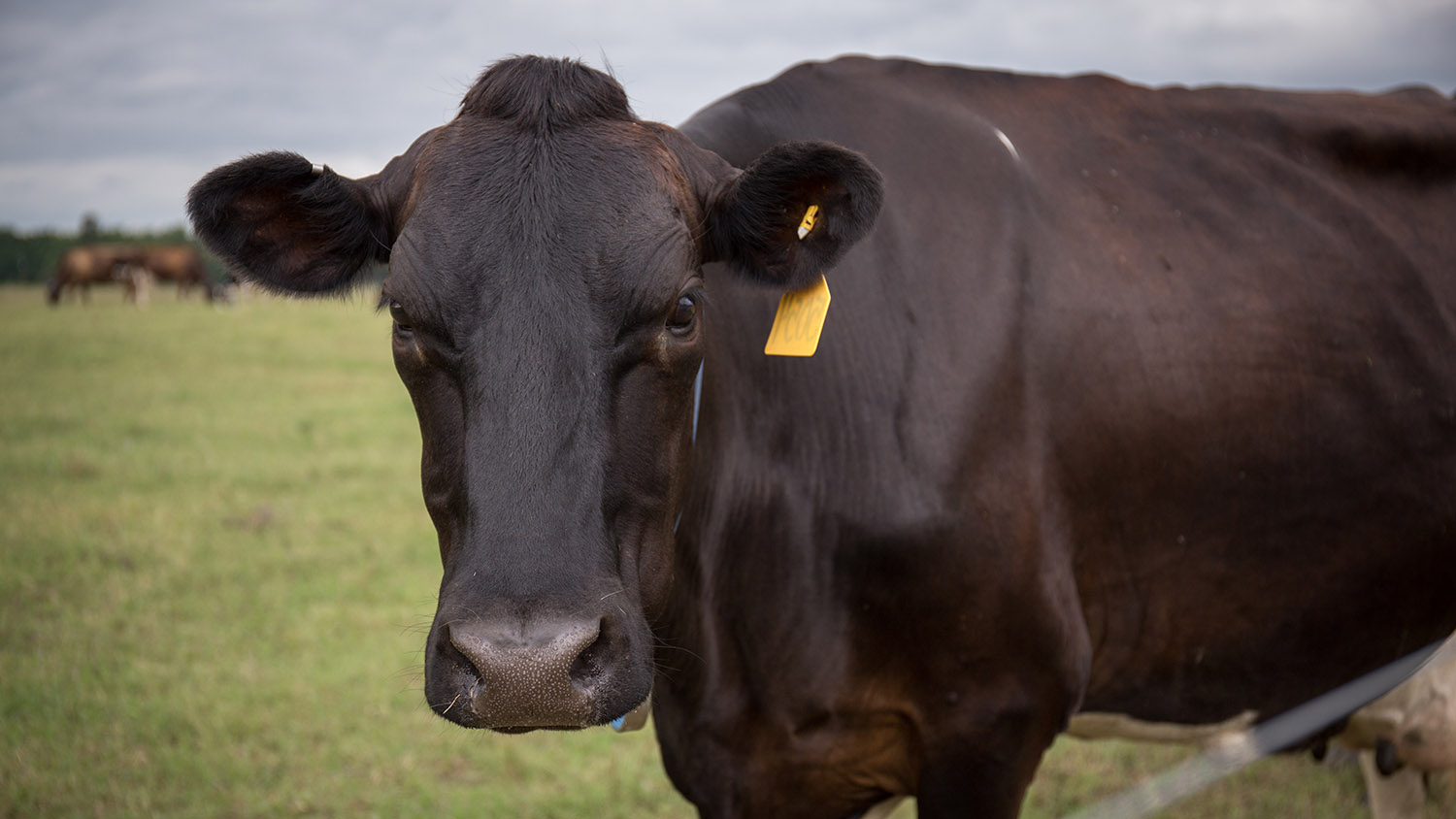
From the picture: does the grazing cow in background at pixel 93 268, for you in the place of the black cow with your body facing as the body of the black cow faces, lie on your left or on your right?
on your right

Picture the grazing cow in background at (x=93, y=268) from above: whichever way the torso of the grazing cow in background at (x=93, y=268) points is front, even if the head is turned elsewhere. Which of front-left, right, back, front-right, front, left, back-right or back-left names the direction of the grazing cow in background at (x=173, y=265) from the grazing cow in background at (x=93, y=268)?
back-right

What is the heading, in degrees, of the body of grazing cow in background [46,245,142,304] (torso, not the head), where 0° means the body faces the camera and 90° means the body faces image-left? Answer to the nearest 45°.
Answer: approximately 90°

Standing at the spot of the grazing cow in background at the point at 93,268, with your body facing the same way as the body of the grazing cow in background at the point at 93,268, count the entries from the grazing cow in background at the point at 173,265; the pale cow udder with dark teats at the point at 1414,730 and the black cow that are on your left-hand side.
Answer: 2

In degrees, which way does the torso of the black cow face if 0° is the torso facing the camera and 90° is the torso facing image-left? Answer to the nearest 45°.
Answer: approximately 45°

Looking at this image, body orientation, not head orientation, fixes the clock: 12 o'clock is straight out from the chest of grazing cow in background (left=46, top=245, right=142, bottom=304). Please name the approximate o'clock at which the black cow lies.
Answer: The black cow is roughly at 9 o'clock from the grazing cow in background.

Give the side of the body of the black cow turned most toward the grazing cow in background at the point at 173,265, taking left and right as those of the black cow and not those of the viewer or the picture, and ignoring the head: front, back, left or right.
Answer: right

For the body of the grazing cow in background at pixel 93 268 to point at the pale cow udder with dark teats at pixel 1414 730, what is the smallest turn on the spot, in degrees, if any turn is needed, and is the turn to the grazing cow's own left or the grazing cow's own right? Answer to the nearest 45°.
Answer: approximately 90° to the grazing cow's own left
